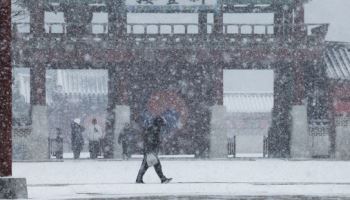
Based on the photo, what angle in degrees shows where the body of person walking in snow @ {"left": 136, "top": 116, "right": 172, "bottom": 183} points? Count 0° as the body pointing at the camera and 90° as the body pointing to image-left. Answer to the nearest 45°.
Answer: approximately 270°

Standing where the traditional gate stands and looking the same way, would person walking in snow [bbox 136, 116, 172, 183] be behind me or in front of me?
in front

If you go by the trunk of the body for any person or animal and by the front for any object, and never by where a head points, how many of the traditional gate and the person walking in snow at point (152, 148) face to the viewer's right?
1

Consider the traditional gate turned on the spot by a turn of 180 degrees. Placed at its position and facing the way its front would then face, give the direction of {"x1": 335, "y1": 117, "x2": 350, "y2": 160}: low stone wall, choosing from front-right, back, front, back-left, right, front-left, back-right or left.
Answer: right

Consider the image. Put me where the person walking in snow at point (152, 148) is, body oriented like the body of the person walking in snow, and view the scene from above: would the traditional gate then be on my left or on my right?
on my left

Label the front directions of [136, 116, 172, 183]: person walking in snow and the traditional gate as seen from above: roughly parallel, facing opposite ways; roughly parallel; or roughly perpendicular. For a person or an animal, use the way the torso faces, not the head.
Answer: roughly perpendicular

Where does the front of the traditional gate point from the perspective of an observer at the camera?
facing the viewer

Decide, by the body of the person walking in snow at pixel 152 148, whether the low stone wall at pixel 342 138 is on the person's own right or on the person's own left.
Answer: on the person's own left

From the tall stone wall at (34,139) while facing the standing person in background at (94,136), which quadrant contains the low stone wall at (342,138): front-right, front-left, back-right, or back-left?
front-right

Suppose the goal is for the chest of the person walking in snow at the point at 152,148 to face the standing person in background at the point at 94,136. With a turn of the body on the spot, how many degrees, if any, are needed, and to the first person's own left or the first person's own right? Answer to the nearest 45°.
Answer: approximately 90° to the first person's own left

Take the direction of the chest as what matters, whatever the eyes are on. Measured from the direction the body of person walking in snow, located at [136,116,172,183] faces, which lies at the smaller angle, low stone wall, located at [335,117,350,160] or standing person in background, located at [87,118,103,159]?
the low stone wall
